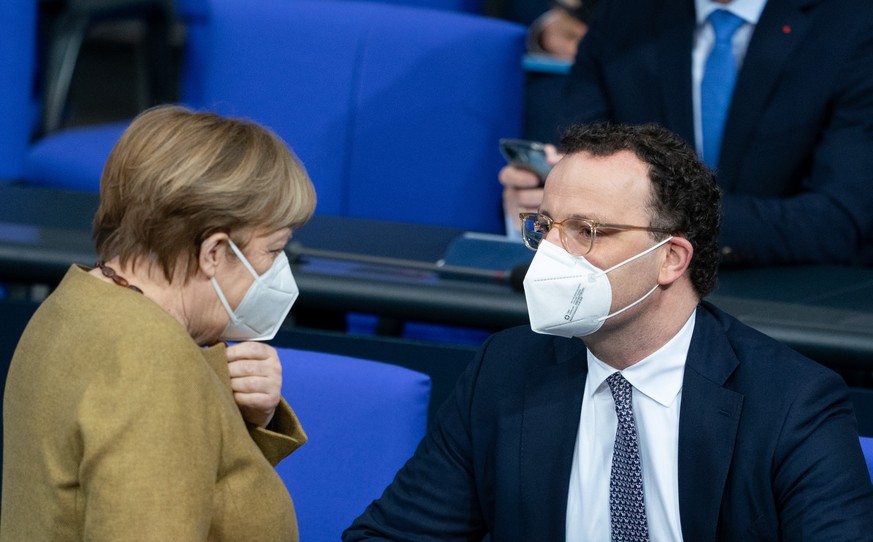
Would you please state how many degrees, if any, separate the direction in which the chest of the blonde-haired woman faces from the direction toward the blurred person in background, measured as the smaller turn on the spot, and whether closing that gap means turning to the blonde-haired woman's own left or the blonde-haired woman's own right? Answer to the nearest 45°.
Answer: approximately 45° to the blonde-haired woman's own left

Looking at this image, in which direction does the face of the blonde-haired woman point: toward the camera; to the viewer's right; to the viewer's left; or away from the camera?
to the viewer's right

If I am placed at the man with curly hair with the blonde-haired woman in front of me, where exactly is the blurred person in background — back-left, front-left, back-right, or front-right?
back-right

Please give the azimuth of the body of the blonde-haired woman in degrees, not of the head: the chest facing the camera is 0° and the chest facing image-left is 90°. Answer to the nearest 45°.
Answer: approximately 270°

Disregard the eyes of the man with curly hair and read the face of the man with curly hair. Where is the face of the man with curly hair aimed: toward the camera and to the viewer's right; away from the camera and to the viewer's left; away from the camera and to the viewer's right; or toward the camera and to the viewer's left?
toward the camera and to the viewer's left

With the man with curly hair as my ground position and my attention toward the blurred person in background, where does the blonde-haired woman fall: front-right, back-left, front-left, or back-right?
back-left
